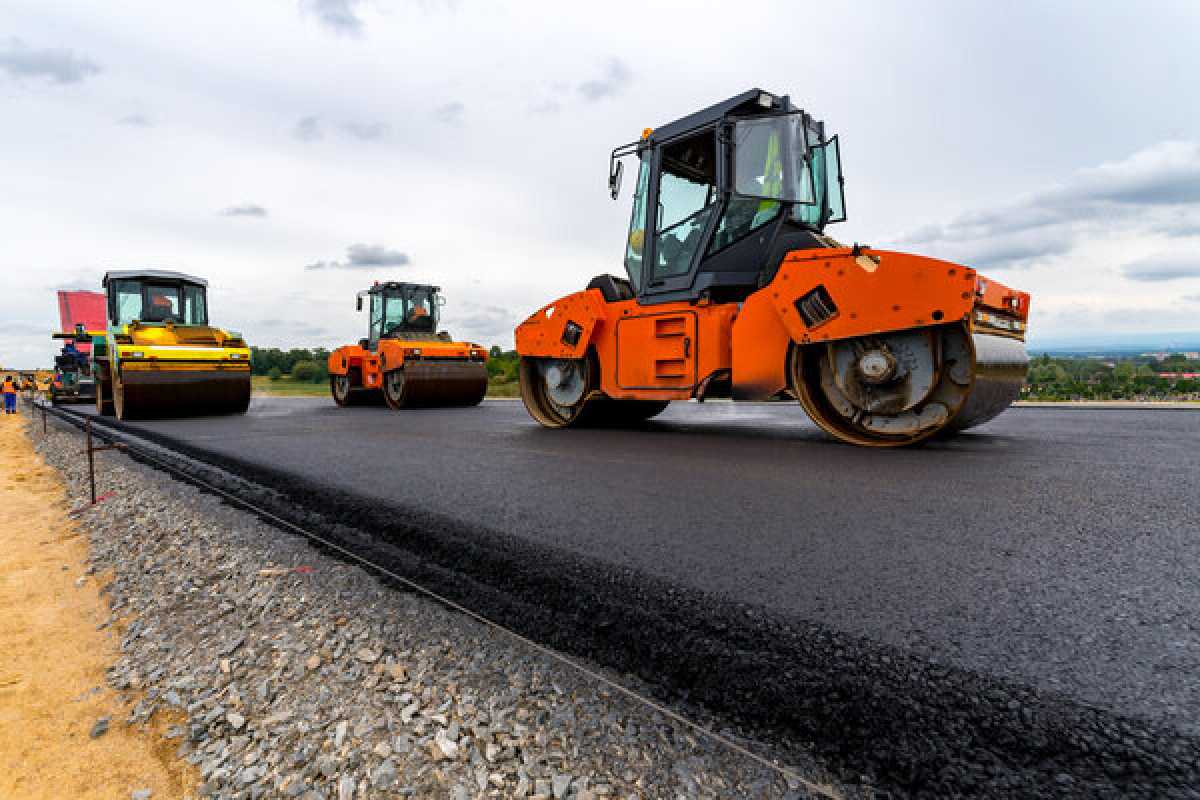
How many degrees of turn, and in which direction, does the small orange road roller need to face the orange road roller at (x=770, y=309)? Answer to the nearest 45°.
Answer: approximately 45° to its right

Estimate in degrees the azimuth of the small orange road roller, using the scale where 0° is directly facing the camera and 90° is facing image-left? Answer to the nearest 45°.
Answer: approximately 315°

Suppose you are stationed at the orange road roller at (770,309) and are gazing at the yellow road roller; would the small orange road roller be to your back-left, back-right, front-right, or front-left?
front-right

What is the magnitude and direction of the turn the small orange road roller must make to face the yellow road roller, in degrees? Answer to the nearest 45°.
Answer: approximately 135° to its right

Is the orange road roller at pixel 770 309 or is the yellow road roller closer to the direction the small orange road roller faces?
the orange road roller
